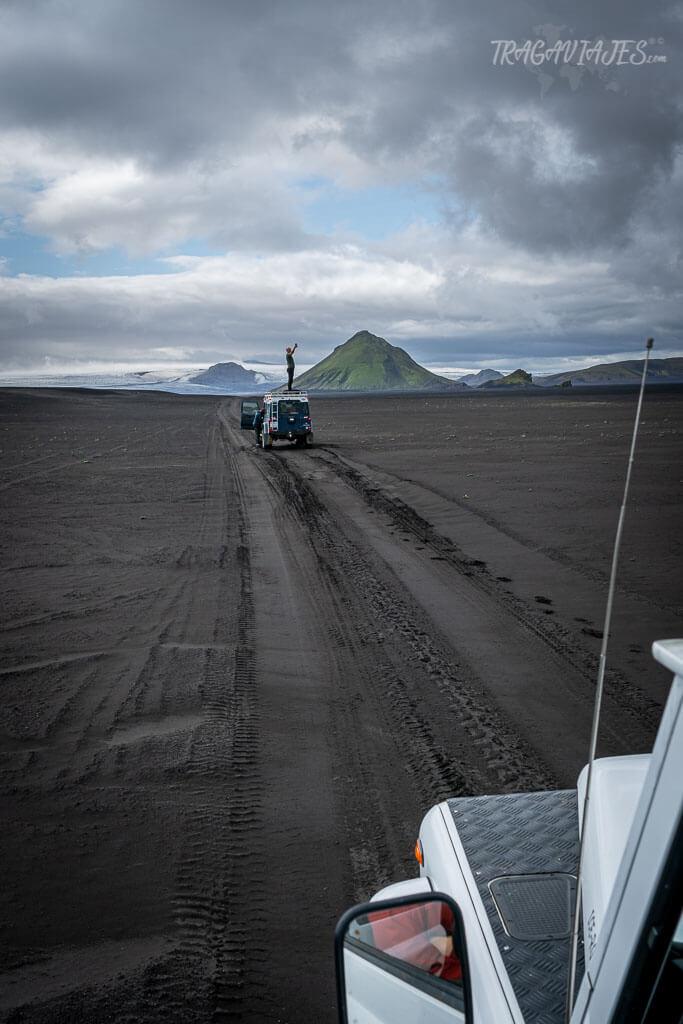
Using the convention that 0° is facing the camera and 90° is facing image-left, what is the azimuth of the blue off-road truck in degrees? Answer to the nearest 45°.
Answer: approximately 180°
